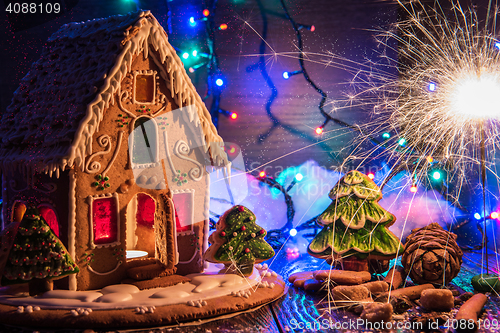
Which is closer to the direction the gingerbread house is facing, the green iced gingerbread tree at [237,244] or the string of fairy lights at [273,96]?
the green iced gingerbread tree

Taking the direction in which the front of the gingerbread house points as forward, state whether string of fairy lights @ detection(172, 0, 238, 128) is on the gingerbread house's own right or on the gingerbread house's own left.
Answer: on the gingerbread house's own left

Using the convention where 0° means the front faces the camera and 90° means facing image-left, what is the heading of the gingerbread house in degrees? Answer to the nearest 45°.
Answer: approximately 315°

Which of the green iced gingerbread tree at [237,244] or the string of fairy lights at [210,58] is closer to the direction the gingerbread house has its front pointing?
the green iced gingerbread tree

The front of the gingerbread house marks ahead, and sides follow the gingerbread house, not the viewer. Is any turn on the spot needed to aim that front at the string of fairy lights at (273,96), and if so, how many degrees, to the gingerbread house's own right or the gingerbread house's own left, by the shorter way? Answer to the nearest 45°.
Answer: approximately 90° to the gingerbread house's own left

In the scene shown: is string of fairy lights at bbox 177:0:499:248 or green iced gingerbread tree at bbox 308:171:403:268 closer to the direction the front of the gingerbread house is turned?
the green iced gingerbread tree
